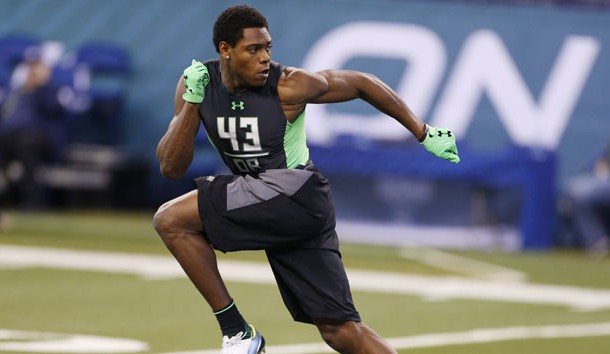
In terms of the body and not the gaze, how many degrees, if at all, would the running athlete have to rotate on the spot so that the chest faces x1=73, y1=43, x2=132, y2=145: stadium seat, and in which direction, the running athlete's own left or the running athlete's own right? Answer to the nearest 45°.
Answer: approximately 135° to the running athlete's own right

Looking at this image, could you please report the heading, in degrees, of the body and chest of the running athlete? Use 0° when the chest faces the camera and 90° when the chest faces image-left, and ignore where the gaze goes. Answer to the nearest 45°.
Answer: approximately 45°

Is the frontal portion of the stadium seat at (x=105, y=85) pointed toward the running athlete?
yes

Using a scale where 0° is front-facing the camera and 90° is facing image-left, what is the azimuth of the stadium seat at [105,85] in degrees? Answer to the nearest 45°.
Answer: approximately 0°

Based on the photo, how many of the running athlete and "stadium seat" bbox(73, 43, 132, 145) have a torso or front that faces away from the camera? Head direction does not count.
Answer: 0
